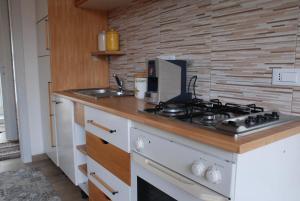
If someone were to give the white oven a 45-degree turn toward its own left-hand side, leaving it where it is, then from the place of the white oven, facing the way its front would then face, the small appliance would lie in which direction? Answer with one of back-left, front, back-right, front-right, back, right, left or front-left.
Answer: back

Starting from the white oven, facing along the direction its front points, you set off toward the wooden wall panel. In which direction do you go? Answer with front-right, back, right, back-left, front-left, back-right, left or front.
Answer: right

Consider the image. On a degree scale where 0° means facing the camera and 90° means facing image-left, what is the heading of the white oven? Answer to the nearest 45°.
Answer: approximately 45°
